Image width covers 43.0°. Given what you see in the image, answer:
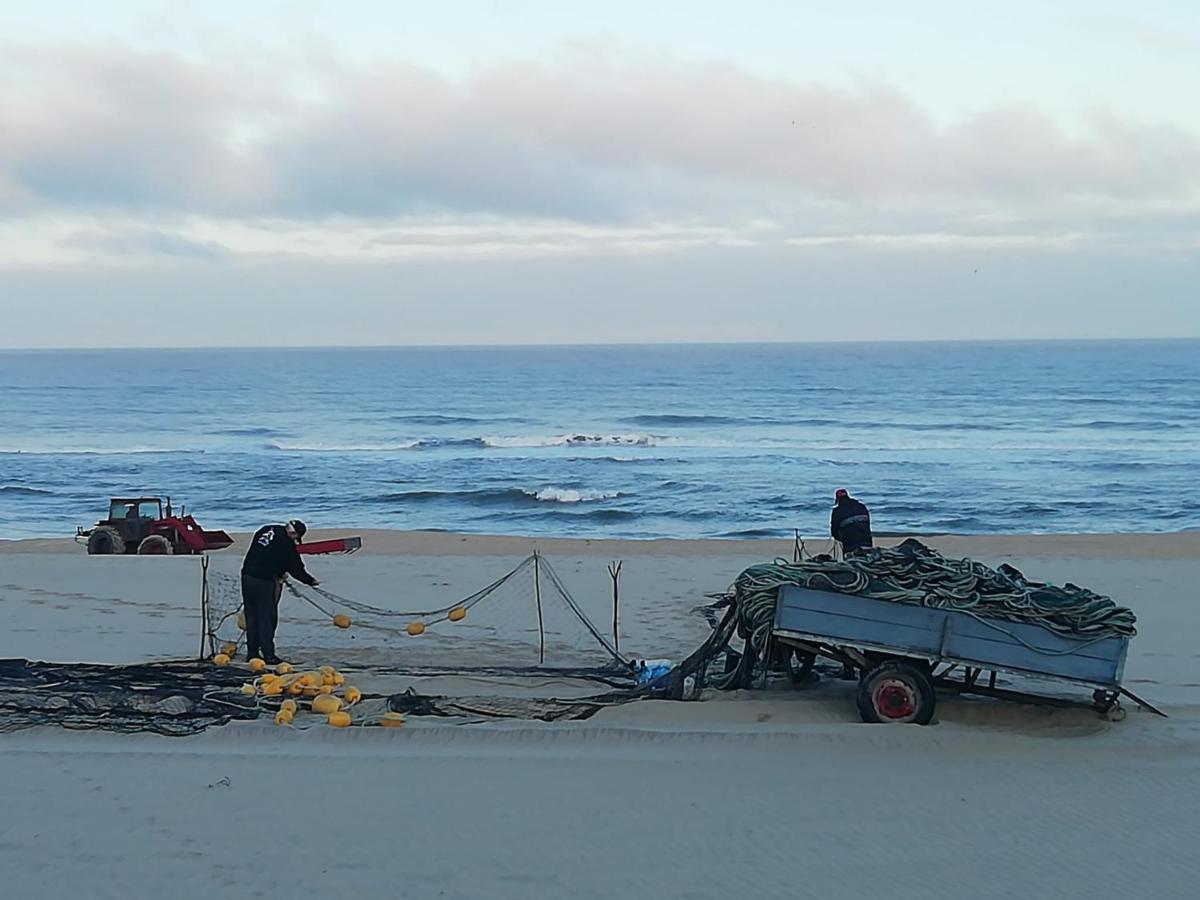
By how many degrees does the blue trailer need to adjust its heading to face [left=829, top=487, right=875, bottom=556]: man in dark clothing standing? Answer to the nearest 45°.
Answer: approximately 90° to its left

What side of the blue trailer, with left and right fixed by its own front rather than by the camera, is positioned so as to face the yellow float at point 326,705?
back

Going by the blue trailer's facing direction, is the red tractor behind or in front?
behind

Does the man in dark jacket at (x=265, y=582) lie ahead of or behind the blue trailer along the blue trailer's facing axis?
behind

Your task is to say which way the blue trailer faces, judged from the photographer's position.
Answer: facing to the right of the viewer

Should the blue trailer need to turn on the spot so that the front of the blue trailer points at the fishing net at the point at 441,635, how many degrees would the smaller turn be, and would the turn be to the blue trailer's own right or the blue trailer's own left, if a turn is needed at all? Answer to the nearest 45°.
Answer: approximately 135° to the blue trailer's own left

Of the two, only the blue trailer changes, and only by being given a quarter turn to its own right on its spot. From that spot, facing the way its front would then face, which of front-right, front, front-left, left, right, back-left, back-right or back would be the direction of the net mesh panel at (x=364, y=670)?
right

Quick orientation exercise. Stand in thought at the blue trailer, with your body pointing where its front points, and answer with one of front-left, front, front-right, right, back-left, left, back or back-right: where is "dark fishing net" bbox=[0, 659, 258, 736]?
back
